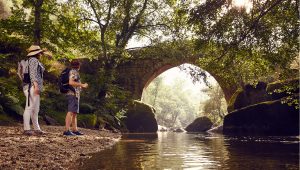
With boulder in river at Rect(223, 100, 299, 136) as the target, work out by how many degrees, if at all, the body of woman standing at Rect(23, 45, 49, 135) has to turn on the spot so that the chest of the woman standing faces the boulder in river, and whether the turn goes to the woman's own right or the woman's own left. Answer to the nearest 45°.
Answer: approximately 45° to the woman's own left

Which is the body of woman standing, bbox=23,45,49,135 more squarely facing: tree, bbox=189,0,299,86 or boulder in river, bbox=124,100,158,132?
the tree

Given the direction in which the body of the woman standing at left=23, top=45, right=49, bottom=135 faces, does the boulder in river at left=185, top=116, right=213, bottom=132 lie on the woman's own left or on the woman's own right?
on the woman's own left

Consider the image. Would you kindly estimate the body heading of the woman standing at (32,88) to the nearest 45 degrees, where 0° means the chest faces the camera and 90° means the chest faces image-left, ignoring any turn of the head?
approximately 270°

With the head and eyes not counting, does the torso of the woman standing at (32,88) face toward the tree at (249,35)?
yes
